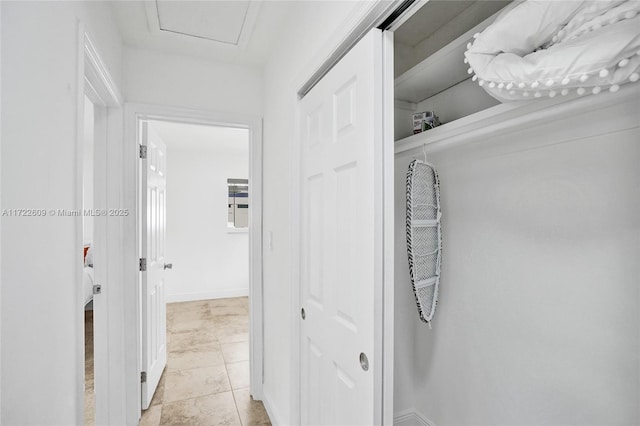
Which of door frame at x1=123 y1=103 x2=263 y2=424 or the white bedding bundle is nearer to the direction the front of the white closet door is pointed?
the door frame

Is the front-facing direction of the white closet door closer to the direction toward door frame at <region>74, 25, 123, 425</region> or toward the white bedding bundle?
the door frame

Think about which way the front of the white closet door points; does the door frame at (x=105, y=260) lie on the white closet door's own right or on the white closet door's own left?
on the white closet door's own right

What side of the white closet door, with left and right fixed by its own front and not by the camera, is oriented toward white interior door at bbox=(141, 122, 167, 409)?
right

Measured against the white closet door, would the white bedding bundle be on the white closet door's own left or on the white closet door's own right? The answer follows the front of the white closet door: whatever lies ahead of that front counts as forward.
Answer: on the white closet door's own left

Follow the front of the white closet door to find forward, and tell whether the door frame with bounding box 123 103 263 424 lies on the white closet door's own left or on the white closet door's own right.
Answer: on the white closet door's own right

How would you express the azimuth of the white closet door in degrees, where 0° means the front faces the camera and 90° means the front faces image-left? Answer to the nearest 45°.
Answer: approximately 45°
